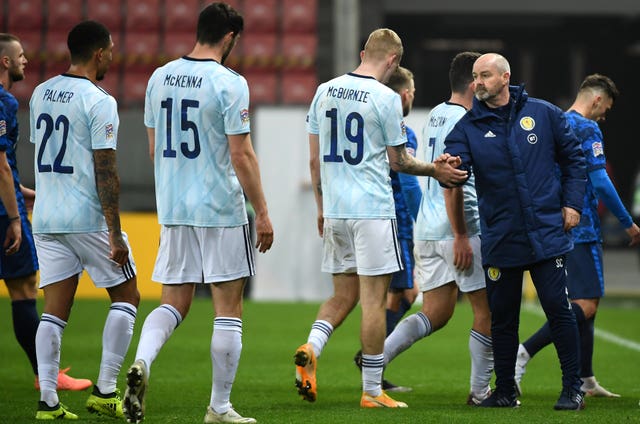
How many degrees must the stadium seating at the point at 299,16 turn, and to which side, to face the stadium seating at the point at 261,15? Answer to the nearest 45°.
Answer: approximately 90° to its right

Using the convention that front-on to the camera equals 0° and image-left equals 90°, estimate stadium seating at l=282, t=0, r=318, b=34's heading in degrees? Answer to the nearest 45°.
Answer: approximately 0°

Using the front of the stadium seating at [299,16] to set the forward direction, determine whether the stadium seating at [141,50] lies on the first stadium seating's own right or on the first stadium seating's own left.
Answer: on the first stadium seating's own right

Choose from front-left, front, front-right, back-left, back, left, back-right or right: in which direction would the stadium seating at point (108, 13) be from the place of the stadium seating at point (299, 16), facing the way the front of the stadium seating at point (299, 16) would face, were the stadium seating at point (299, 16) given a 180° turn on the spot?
left

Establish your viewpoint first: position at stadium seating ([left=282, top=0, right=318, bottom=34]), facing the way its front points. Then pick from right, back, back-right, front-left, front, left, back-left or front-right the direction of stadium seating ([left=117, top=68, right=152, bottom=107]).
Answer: right

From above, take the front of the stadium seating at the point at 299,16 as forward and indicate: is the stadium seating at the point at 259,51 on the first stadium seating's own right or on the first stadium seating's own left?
on the first stadium seating's own right

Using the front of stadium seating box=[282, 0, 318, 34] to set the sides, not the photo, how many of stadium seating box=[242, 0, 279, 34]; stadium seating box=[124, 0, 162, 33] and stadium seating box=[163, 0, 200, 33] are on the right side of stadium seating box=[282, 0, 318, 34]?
3

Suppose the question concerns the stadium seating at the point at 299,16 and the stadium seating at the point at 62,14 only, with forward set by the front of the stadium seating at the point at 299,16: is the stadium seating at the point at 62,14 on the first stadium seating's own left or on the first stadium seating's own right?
on the first stadium seating's own right

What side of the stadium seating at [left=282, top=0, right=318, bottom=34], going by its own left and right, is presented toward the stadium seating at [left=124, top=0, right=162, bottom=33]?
right

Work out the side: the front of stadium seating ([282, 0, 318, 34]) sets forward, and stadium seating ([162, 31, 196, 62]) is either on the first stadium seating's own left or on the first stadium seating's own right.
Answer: on the first stadium seating's own right

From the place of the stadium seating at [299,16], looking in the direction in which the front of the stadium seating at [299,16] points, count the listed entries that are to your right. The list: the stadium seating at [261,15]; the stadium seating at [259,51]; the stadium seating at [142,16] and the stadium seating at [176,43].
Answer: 4

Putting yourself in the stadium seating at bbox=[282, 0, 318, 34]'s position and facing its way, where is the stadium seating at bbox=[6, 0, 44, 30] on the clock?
the stadium seating at bbox=[6, 0, 44, 30] is roughly at 3 o'clock from the stadium seating at bbox=[282, 0, 318, 34].

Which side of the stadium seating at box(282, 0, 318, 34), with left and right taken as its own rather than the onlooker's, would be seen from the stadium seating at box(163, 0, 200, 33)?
right
